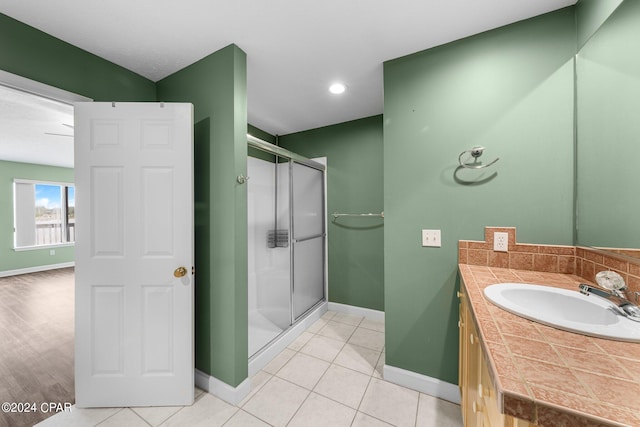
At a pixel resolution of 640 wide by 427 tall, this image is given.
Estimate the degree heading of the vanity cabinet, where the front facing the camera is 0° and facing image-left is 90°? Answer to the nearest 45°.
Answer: approximately 90°

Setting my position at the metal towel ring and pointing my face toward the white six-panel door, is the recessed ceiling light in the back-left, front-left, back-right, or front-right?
front-right

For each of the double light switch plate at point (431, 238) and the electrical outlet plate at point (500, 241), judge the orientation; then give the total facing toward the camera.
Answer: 2

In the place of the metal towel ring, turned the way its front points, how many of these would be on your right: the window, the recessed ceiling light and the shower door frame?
3

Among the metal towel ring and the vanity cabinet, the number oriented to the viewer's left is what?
1

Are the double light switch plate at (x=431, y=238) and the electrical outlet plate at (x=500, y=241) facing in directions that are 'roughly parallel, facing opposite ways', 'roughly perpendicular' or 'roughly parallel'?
roughly parallel

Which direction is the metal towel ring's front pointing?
toward the camera

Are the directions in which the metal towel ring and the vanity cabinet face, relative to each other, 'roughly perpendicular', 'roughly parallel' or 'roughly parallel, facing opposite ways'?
roughly perpendicular

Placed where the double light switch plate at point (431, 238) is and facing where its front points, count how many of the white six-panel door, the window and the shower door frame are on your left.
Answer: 0

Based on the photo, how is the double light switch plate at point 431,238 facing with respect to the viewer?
toward the camera

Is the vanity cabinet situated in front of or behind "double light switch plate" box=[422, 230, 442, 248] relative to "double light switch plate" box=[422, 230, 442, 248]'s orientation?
in front

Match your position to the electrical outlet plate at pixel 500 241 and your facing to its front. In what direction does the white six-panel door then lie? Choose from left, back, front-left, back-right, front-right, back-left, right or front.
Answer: front-right
